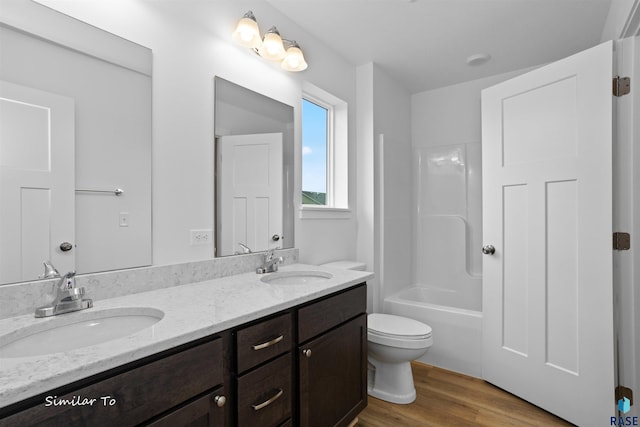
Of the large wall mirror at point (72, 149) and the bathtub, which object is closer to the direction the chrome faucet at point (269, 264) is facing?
the bathtub

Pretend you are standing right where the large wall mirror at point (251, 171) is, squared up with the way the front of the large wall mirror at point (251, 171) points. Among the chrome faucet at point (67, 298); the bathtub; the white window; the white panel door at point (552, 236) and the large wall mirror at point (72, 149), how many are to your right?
2

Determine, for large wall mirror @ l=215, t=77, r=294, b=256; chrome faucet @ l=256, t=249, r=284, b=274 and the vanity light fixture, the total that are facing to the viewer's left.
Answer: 0

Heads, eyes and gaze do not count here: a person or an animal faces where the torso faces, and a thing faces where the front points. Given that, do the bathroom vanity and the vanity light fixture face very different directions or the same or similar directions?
same or similar directions

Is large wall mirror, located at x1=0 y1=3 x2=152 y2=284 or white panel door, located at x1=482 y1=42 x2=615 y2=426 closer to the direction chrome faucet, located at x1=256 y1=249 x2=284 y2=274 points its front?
the white panel door

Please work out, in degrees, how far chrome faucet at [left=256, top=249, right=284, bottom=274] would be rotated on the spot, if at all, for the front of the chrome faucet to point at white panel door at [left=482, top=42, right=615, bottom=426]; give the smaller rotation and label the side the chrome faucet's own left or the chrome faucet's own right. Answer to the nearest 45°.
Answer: approximately 45° to the chrome faucet's own left

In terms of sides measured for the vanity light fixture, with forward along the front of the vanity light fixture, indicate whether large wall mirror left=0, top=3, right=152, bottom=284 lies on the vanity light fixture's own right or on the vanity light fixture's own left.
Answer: on the vanity light fixture's own right

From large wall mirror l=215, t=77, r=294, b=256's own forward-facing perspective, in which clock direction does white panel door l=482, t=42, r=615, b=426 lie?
The white panel door is roughly at 11 o'clock from the large wall mirror.

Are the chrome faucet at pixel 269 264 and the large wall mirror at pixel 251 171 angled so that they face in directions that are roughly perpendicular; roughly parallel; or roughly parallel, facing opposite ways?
roughly parallel

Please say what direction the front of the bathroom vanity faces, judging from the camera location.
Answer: facing the viewer and to the right of the viewer

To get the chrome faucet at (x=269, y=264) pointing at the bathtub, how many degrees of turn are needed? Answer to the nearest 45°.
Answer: approximately 45° to its left

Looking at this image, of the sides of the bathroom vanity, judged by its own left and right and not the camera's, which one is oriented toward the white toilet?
left

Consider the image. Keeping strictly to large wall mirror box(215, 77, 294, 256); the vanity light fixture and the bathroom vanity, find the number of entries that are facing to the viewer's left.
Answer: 0

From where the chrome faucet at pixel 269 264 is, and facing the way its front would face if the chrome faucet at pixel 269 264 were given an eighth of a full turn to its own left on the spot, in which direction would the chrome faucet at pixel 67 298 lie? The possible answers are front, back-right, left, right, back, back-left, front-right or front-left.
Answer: back-right
